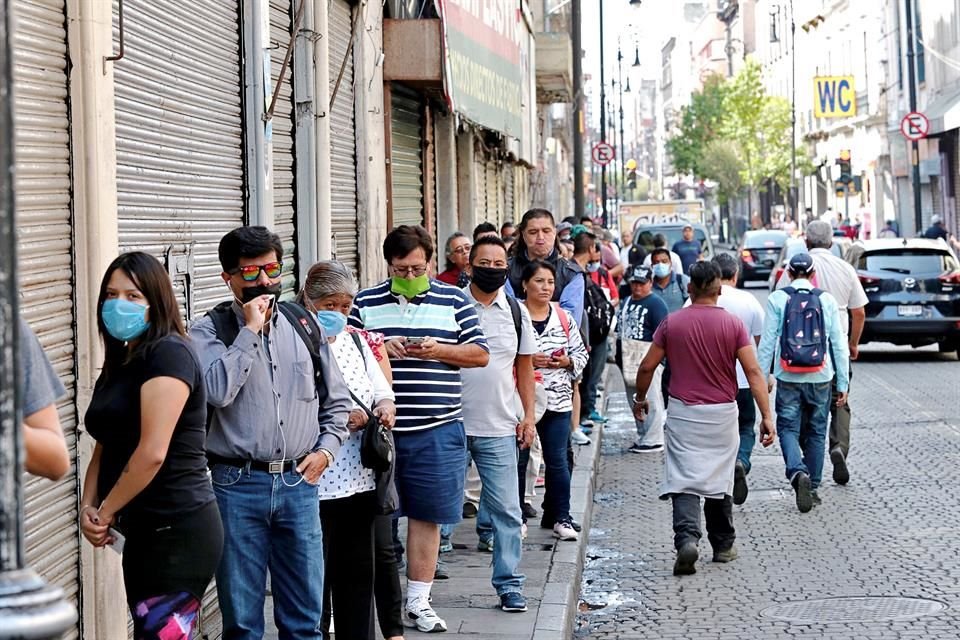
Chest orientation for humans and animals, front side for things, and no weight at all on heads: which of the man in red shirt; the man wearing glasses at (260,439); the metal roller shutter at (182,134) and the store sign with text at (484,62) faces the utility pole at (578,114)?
the man in red shirt

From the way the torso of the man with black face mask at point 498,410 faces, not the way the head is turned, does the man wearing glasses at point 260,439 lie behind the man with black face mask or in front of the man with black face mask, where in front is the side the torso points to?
in front

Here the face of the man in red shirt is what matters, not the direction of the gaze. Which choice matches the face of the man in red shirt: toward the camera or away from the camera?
away from the camera

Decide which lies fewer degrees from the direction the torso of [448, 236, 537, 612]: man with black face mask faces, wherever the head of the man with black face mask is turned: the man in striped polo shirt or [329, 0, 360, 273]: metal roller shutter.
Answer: the man in striped polo shirt

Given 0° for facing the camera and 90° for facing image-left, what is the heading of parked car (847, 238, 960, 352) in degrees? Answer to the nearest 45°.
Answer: approximately 180°

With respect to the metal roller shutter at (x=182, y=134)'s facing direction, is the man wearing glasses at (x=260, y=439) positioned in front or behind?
in front

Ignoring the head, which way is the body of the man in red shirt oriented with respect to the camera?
away from the camera

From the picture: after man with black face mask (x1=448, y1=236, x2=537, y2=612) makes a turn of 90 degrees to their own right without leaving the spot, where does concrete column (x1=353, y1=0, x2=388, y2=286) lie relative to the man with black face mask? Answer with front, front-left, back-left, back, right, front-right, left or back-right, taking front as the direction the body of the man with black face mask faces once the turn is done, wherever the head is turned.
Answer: right

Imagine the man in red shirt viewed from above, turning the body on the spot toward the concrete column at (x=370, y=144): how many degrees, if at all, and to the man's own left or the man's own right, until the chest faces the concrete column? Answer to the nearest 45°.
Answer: approximately 45° to the man's own left
